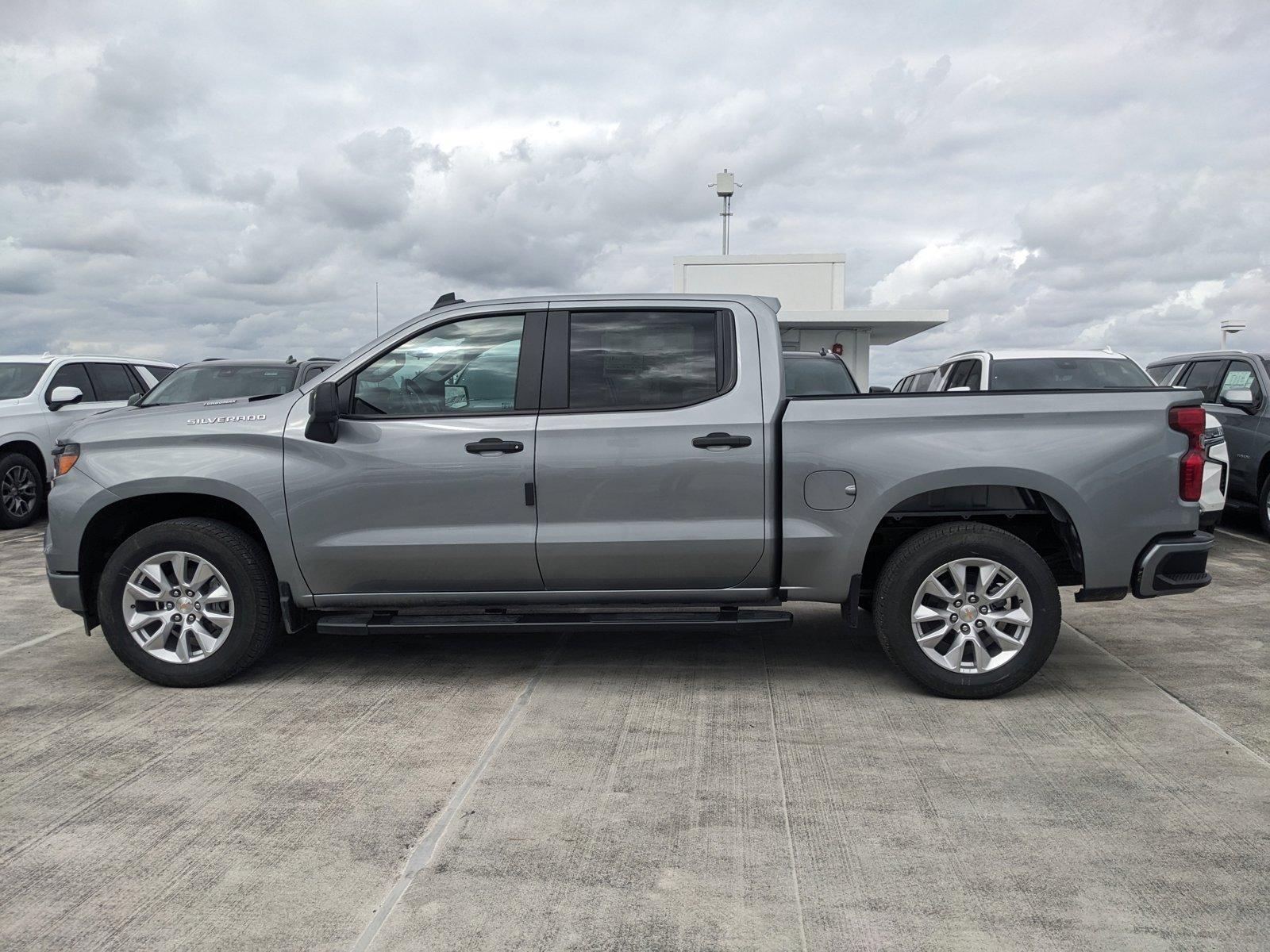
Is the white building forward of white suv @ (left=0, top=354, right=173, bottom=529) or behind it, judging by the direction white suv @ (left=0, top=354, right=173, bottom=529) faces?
behind

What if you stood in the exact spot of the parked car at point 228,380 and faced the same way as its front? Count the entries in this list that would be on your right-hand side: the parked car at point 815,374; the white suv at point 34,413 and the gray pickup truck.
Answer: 1

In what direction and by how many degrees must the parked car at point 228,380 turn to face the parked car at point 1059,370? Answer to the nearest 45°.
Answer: approximately 90° to its left

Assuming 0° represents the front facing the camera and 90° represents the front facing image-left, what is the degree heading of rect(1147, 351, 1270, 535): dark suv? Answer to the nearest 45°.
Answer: approximately 315°

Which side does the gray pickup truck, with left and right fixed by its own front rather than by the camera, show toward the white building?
right

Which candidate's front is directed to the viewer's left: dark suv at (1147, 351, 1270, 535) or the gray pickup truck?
the gray pickup truck

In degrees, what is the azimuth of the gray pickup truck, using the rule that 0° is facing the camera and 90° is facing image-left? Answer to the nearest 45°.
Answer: approximately 90°
